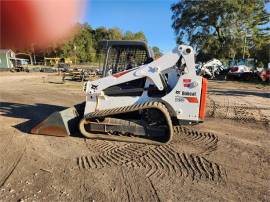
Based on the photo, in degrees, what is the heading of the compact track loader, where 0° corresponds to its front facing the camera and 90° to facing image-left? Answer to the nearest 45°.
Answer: approximately 90°

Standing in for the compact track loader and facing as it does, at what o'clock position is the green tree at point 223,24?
The green tree is roughly at 4 o'clock from the compact track loader.
